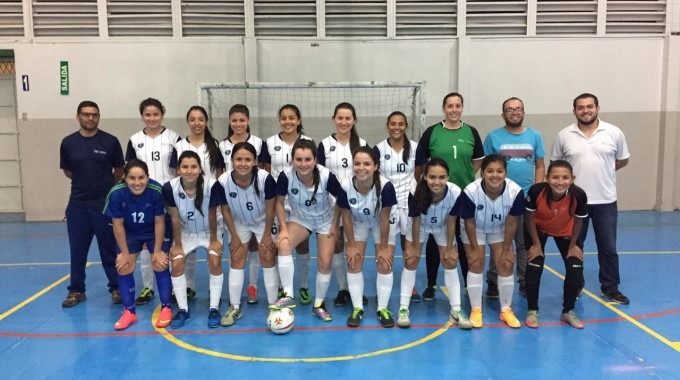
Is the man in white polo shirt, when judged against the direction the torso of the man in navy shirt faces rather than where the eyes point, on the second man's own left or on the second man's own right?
on the second man's own left

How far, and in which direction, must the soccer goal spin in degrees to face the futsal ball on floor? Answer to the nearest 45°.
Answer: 0° — it already faces it

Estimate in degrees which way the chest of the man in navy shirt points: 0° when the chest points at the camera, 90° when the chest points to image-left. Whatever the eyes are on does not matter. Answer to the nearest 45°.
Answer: approximately 0°

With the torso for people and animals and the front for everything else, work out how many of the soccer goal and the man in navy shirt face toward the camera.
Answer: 2
